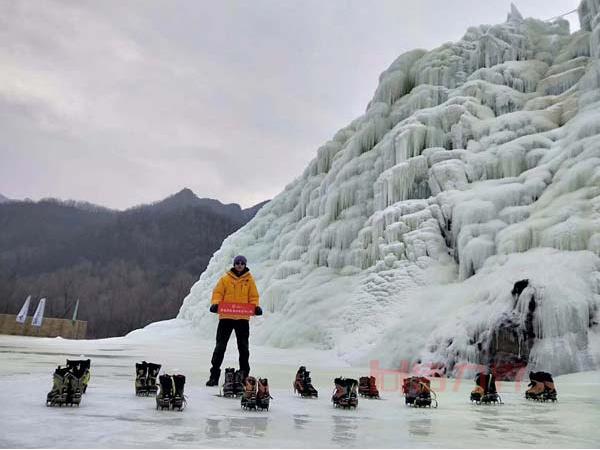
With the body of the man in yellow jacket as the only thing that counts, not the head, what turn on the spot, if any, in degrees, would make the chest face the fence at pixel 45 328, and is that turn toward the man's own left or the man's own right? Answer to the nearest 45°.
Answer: approximately 180°

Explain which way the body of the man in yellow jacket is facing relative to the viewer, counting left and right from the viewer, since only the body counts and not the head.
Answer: facing the viewer
